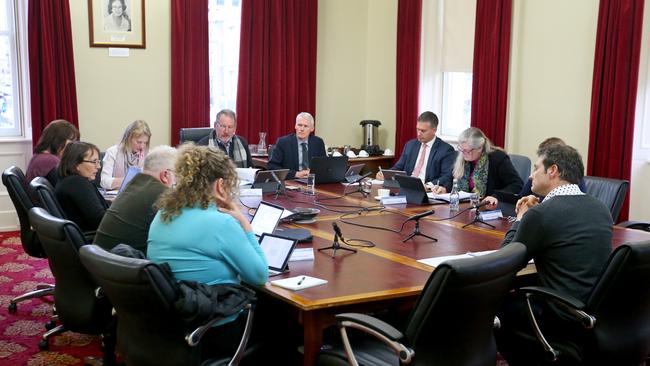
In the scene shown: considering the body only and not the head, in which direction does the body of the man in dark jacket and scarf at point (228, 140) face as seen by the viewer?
toward the camera

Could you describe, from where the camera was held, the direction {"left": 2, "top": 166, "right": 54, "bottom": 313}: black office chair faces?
facing to the right of the viewer

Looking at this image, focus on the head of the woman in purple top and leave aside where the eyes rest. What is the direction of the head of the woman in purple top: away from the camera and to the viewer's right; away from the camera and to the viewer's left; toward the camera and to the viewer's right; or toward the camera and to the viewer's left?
away from the camera and to the viewer's right

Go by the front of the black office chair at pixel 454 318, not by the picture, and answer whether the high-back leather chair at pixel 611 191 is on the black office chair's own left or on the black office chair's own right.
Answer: on the black office chair's own right

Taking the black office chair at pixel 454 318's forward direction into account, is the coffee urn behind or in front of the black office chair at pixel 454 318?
in front

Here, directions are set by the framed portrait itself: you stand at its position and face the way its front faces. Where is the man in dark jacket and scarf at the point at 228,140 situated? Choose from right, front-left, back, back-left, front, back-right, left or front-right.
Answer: front-left

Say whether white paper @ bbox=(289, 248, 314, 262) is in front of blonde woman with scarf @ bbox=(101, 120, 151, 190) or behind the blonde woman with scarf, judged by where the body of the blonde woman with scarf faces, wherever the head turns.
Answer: in front

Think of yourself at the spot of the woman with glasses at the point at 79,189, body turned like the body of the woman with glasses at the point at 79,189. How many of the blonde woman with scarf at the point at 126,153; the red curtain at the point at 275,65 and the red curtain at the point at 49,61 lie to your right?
0

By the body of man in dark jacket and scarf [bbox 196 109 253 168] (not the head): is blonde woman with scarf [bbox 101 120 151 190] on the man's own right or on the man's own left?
on the man's own right

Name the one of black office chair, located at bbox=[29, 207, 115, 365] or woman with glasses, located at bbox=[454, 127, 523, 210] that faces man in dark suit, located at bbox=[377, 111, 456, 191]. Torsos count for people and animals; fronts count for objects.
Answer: the black office chair

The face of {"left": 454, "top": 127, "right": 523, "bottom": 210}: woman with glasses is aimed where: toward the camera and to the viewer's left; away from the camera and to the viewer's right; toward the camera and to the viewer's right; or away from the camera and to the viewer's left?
toward the camera and to the viewer's left

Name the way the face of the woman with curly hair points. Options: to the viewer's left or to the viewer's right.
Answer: to the viewer's right

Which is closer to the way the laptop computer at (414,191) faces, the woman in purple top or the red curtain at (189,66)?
the red curtain

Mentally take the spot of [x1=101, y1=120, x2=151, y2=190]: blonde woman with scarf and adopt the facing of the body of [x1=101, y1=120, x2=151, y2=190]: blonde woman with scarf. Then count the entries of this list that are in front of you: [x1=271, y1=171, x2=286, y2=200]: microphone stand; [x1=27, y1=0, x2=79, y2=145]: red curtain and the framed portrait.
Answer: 1

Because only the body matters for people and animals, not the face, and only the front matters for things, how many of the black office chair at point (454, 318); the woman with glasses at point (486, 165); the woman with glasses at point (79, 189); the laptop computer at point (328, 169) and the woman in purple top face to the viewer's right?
2

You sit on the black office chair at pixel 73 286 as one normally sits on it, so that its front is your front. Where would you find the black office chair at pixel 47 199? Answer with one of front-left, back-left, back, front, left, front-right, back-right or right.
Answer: front-left

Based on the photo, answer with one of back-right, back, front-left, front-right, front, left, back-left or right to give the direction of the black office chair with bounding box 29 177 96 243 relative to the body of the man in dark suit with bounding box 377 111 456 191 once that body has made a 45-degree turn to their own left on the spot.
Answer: front-right

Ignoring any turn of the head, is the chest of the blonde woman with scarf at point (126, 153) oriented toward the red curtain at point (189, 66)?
no

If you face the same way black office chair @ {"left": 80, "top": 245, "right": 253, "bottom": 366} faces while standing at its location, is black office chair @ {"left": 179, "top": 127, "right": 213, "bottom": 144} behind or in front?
in front

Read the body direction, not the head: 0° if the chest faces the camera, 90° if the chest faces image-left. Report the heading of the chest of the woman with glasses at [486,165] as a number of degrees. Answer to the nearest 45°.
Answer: approximately 45°

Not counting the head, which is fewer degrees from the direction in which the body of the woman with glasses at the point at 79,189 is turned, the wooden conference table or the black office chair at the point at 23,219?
the wooden conference table

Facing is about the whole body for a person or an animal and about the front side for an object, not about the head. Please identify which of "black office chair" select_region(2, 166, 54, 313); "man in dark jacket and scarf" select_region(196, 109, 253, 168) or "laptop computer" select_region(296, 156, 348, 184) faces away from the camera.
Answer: the laptop computer

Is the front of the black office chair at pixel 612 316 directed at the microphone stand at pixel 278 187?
yes

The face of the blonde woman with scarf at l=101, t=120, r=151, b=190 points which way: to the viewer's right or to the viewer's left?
to the viewer's right

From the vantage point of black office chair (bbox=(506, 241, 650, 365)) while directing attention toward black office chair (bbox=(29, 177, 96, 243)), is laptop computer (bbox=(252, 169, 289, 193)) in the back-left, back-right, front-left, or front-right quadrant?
front-right
